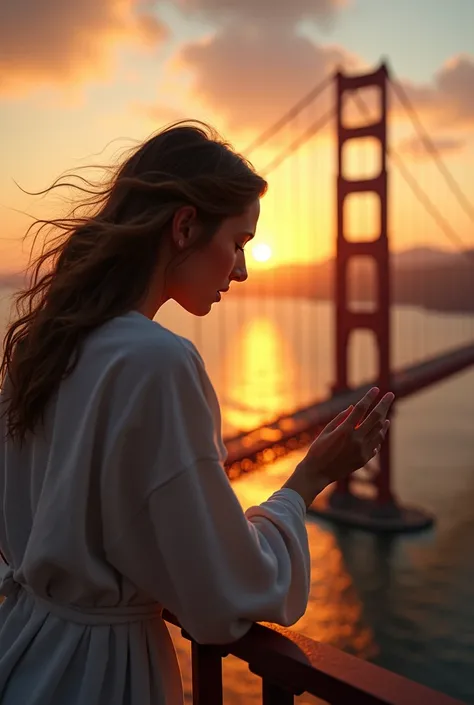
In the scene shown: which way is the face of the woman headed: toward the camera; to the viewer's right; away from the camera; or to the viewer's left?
to the viewer's right

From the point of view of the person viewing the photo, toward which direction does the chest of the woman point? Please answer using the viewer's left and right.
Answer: facing away from the viewer and to the right of the viewer
